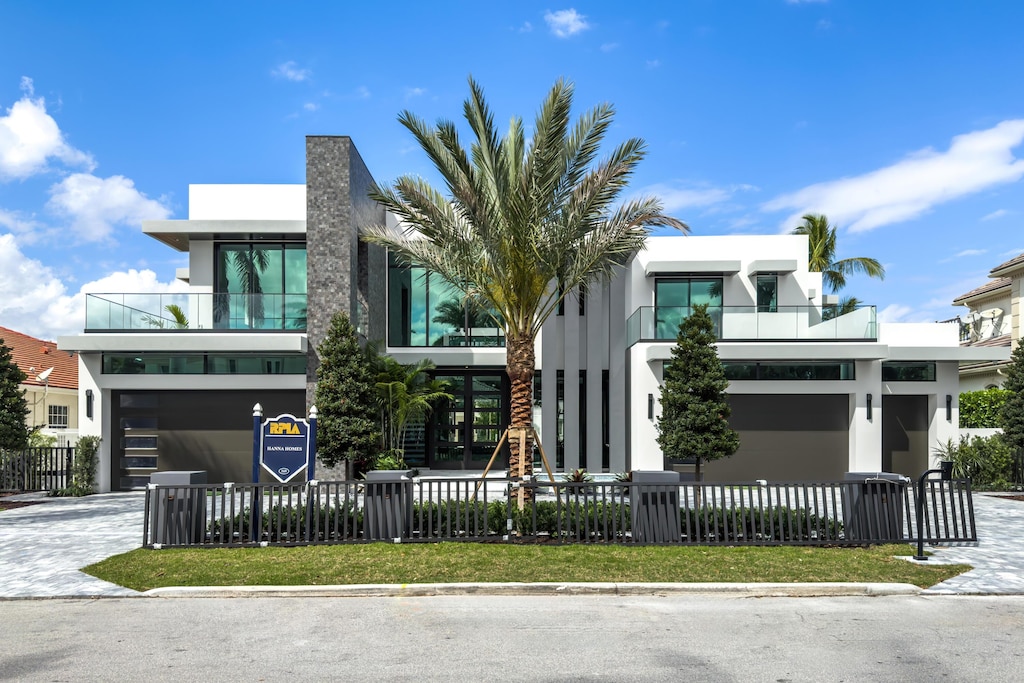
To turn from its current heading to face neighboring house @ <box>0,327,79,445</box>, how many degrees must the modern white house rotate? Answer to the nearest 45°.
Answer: approximately 135° to its right

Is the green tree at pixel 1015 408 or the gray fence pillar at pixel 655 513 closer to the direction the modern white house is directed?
the gray fence pillar

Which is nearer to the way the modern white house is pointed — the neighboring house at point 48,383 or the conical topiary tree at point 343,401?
the conical topiary tree

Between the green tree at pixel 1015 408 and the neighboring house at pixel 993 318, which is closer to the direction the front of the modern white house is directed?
the green tree

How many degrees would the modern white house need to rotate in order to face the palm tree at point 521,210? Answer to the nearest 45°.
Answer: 0° — it already faces it

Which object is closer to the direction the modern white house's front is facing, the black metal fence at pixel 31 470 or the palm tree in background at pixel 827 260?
the black metal fence

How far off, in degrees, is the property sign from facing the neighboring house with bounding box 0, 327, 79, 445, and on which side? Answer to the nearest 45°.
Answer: approximately 180°

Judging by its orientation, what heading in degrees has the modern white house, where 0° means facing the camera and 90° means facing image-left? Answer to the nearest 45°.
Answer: approximately 0°

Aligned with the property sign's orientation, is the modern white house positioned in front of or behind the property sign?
behind
